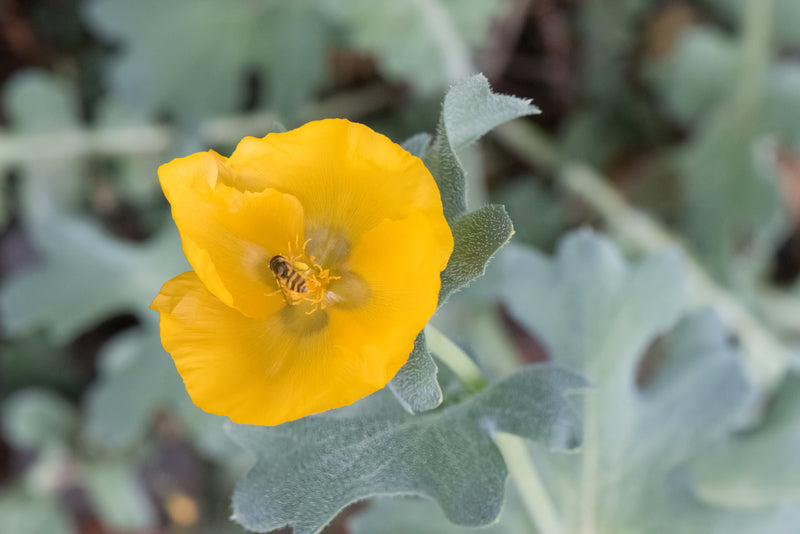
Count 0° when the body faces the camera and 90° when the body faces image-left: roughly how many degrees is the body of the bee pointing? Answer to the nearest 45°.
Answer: approximately 135°

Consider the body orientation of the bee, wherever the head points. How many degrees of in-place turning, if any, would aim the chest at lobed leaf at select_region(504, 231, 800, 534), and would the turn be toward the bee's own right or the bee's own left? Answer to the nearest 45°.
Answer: approximately 90° to the bee's own right
